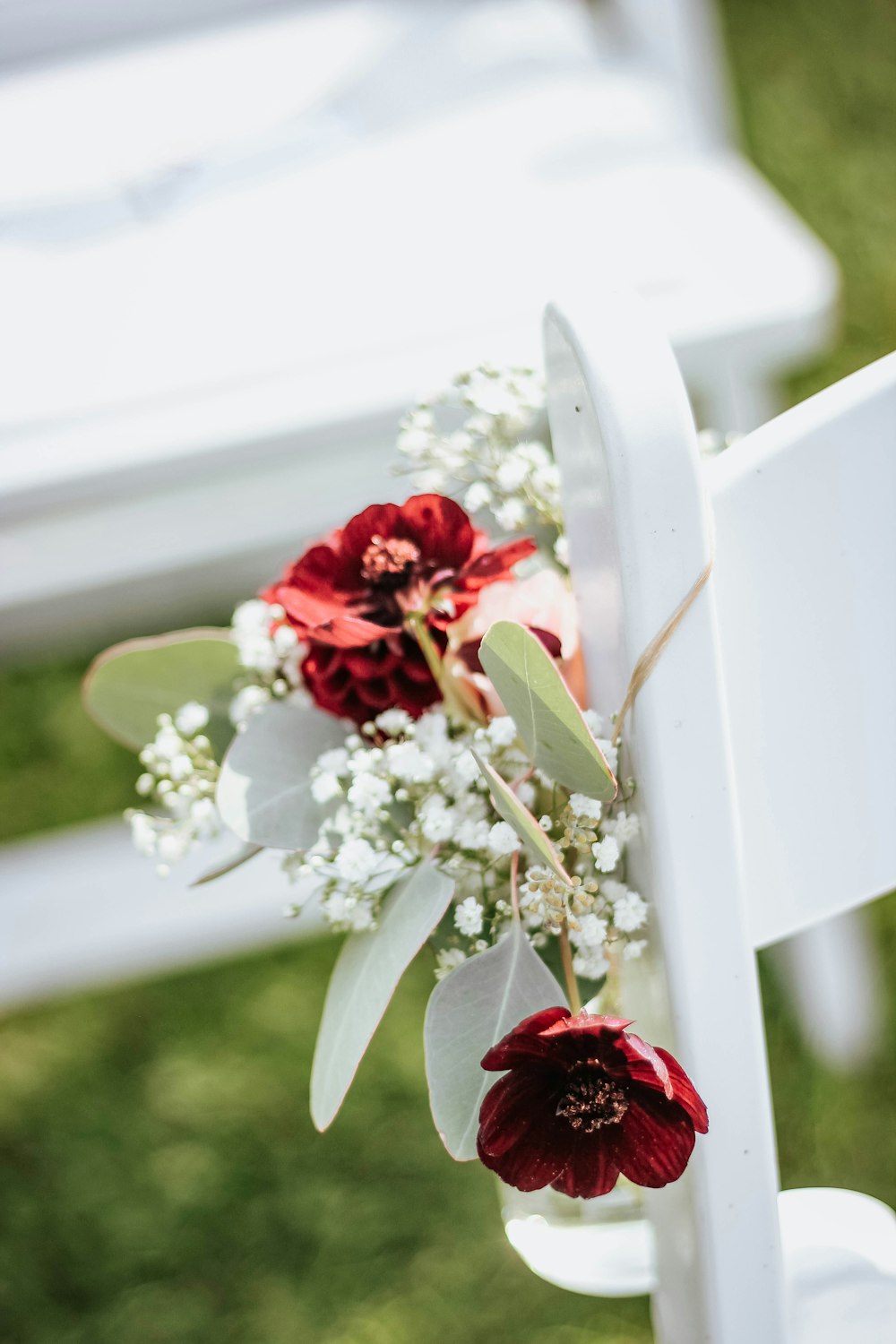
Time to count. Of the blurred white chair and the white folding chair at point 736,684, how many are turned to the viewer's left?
0
